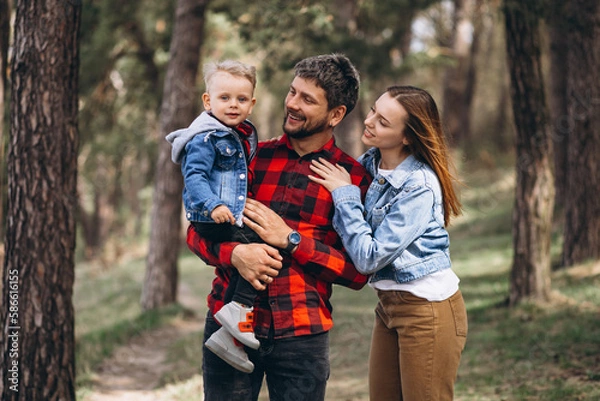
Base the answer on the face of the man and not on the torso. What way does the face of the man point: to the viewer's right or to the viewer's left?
to the viewer's left

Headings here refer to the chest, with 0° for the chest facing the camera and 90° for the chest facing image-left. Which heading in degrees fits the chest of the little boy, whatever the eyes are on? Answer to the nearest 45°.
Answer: approximately 315°

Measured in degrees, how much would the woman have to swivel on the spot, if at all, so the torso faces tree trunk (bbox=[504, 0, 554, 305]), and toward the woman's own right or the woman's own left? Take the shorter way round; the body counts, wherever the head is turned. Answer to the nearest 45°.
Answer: approximately 135° to the woman's own right

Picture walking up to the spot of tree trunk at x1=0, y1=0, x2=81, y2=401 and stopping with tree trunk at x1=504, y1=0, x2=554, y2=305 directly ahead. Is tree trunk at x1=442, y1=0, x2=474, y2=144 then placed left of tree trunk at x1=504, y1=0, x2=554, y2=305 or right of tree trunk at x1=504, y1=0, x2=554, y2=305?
left

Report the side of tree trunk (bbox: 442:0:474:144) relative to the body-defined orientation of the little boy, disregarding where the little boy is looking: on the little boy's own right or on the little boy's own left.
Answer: on the little boy's own left

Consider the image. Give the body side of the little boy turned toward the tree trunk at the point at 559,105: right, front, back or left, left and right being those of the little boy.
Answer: left

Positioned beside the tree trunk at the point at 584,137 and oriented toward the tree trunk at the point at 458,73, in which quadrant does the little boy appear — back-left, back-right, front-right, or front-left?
back-left

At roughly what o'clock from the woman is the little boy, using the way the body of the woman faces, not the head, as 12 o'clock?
The little boy is roughly at 1 o'clock from the woman.

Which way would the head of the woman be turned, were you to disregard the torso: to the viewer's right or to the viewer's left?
to the viewer's left

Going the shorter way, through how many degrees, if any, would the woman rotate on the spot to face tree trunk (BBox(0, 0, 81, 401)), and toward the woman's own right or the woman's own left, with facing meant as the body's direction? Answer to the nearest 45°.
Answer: approximately 90° to the woman's own right

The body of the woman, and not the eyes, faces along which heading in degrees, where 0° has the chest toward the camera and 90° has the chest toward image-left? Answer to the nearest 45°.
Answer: approximately 45°

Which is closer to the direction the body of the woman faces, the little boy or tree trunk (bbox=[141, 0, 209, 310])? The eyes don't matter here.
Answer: the little boy
